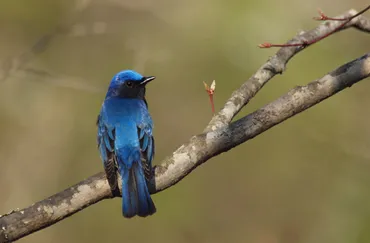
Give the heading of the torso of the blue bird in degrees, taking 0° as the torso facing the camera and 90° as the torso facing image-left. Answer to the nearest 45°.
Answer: approximately 180°
